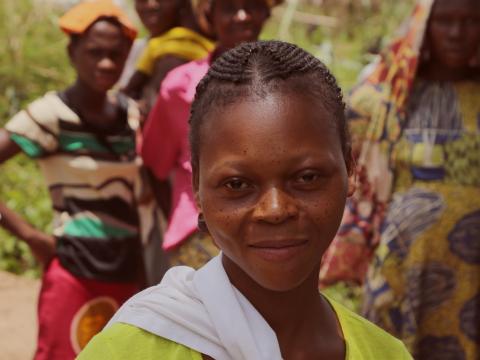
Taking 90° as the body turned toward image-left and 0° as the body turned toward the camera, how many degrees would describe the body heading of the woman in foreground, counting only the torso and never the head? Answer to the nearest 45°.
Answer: approximately 0°
